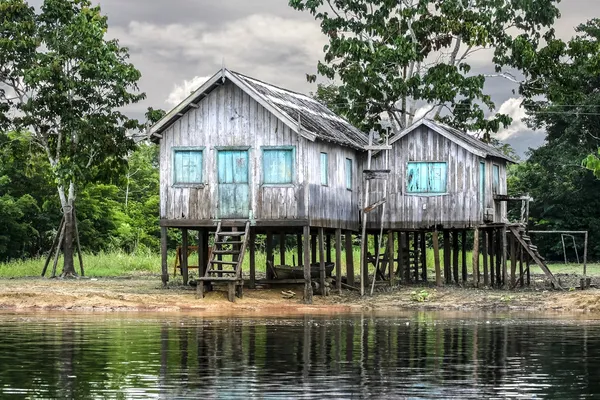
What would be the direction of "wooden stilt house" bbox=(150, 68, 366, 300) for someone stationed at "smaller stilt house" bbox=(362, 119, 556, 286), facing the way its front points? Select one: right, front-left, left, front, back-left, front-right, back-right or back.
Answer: back-right

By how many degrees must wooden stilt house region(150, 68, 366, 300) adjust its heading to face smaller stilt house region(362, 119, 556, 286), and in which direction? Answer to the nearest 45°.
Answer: approximately 135° to its left

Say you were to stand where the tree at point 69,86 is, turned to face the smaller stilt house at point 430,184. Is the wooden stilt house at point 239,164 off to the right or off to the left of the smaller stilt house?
right

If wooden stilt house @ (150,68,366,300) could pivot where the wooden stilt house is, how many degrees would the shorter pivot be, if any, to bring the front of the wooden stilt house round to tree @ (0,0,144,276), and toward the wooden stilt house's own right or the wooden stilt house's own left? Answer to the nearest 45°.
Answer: approximately 135° to the wooden stilt house's own right

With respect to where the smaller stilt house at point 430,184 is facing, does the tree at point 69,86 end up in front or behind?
behind

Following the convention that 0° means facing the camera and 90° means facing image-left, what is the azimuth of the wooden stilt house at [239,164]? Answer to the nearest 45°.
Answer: approximately 0°
